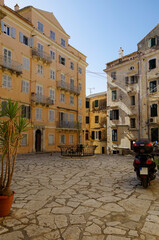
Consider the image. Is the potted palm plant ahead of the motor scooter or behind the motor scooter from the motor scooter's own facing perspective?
behind

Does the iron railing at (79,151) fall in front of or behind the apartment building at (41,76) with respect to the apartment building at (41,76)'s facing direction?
in front

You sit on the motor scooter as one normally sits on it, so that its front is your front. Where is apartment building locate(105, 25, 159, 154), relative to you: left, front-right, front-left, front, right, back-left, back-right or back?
front

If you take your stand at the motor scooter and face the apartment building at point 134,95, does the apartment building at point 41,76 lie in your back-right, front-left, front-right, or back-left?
front-left

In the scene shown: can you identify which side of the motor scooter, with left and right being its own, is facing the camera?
back

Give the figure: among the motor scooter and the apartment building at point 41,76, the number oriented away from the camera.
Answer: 1

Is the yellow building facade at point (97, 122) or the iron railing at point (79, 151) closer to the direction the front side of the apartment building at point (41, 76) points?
the iron railing

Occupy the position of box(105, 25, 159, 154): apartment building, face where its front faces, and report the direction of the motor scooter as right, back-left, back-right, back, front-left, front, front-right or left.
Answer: front-left

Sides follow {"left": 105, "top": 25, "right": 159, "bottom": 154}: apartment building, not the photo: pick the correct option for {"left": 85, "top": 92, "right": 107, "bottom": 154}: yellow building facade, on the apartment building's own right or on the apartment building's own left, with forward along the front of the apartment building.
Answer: on the apartment building's own right

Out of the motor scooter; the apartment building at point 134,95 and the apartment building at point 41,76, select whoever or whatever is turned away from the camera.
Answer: the motor scooter

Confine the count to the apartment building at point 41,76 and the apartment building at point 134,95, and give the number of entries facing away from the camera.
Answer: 0

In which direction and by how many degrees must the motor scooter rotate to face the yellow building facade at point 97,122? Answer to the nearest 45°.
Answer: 0° — it already faces it

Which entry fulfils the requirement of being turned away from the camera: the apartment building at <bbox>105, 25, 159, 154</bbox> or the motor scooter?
the motor scooter

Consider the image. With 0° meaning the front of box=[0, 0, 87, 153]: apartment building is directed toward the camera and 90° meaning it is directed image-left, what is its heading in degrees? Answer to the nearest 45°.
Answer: approximately 315°

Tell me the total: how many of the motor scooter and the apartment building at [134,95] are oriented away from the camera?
1

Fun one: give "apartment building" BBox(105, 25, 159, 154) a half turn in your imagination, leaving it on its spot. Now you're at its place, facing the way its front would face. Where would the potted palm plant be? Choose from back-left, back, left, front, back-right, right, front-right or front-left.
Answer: back-right

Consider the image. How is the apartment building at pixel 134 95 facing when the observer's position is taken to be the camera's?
facing the viewer and to the left of the viewer
